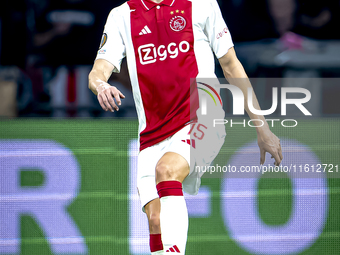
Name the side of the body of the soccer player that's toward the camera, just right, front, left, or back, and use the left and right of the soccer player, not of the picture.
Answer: front
